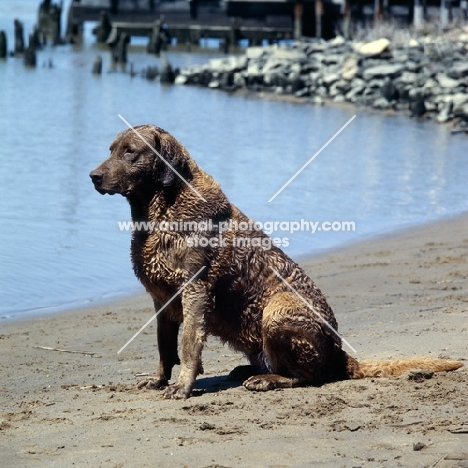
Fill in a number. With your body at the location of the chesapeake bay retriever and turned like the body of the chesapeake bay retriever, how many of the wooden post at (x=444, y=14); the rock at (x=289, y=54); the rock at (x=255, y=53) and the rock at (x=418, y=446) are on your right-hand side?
3

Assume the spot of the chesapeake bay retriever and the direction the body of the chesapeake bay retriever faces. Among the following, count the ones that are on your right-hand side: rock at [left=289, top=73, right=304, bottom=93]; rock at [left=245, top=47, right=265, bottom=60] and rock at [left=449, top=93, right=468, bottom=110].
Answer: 3

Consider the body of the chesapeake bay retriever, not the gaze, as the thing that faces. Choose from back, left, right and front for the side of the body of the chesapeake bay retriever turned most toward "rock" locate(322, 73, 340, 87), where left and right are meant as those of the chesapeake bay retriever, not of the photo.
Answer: right

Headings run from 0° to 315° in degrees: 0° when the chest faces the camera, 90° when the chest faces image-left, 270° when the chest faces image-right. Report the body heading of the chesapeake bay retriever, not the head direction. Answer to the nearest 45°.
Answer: approximately 90°

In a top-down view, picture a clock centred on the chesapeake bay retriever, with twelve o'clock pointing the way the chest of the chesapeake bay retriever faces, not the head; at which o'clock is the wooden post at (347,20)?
The wooden post is roughly at 3 o'clock from the chesapeake bay retriever.

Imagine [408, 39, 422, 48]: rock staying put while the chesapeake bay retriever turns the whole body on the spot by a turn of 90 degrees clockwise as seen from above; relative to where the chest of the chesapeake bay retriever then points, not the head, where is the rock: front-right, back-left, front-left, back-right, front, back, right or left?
front

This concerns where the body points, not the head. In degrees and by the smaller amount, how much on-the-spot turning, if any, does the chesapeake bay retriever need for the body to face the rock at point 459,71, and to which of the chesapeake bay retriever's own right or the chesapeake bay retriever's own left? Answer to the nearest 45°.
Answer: approximately 90° to the chesapeake bay retriever's own right

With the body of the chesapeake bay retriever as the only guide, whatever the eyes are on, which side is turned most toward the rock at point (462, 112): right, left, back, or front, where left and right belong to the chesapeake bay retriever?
right

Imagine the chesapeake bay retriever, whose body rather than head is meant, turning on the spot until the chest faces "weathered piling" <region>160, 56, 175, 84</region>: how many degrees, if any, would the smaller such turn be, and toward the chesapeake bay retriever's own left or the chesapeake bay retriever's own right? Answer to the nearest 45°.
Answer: approximately 90° to the chesapeake bay retriever's own right

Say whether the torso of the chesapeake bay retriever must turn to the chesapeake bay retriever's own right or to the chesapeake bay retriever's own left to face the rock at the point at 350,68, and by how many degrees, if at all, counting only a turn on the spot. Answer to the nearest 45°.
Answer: approximately 90° to the chesapeake bay retriever's own right

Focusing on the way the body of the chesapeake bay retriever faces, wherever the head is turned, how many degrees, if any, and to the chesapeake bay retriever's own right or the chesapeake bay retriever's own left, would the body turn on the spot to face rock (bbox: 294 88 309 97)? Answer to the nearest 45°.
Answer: approximately 90° to the chesapeake bay retriever's own right
